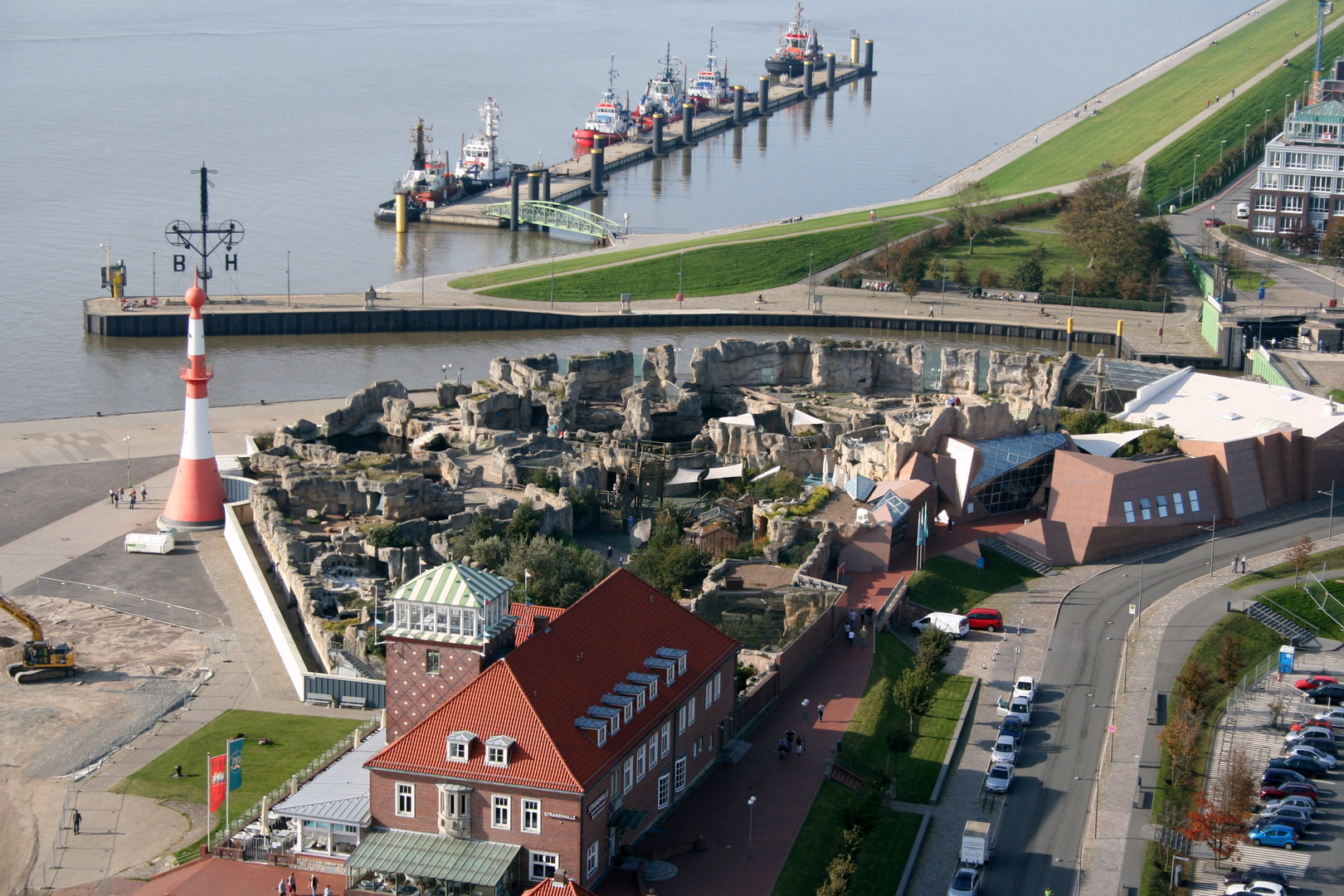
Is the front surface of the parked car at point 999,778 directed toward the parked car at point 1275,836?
no

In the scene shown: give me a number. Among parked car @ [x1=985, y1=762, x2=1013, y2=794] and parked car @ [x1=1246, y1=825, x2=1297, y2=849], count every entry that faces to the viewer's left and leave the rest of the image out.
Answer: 1

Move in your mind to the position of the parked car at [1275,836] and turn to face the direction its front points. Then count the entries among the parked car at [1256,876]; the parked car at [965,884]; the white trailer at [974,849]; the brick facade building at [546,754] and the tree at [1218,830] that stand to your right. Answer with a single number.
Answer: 0

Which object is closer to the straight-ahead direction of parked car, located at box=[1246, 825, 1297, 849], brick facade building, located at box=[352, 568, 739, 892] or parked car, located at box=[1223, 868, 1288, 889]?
the brick facade building

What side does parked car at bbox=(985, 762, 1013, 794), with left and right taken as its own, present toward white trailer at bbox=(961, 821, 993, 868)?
front

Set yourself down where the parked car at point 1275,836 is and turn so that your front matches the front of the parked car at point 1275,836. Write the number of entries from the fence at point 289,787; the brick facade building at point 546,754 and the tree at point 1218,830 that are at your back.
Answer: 0

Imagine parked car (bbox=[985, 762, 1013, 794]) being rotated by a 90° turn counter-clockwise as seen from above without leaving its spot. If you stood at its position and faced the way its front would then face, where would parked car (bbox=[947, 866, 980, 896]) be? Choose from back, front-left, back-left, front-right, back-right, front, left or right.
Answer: right

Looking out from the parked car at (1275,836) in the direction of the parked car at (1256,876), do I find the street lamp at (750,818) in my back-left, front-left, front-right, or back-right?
front-right

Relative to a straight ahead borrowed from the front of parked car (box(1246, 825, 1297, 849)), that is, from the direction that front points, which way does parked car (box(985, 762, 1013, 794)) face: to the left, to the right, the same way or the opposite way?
to the left

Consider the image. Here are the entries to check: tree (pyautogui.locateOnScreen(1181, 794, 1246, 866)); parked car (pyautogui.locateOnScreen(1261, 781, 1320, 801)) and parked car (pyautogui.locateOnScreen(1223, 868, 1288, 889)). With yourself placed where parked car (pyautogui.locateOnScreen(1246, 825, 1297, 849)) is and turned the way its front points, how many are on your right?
1

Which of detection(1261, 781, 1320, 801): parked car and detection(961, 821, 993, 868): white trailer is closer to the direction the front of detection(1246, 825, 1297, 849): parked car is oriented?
the white trailer

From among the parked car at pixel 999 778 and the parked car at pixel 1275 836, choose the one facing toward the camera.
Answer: the parked car at pixel 999 778

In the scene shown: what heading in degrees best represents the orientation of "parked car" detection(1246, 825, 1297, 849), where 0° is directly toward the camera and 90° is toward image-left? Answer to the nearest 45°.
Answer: approximately 90°

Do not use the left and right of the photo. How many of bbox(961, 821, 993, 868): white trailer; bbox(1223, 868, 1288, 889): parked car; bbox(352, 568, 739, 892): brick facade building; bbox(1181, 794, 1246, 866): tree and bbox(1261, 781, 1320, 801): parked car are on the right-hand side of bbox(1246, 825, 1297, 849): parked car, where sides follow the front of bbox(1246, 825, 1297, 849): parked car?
1

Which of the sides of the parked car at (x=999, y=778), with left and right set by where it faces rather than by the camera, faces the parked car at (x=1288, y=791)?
left

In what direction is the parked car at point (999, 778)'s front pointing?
toward the camera
